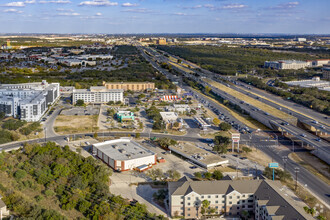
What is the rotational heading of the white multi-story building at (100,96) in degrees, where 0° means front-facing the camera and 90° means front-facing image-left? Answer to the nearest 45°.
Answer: approximately 0°

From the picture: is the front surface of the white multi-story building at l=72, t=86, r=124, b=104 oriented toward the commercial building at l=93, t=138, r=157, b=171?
yes

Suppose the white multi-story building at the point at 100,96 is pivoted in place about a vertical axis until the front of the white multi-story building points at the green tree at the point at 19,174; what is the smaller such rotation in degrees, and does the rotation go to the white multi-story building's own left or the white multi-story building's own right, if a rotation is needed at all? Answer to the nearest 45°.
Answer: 0° — it already faces it

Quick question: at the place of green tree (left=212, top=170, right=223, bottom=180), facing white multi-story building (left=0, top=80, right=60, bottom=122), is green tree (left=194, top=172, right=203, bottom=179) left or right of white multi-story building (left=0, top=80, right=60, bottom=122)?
left

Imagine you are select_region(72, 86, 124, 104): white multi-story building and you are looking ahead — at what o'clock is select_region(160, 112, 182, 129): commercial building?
The commercial building is roughly at 11 o'clock from the white multi-story building.

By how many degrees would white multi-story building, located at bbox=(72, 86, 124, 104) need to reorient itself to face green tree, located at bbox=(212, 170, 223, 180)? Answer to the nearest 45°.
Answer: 0° — it already faces it

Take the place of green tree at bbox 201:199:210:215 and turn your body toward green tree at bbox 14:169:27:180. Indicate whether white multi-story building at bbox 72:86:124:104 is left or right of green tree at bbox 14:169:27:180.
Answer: right
